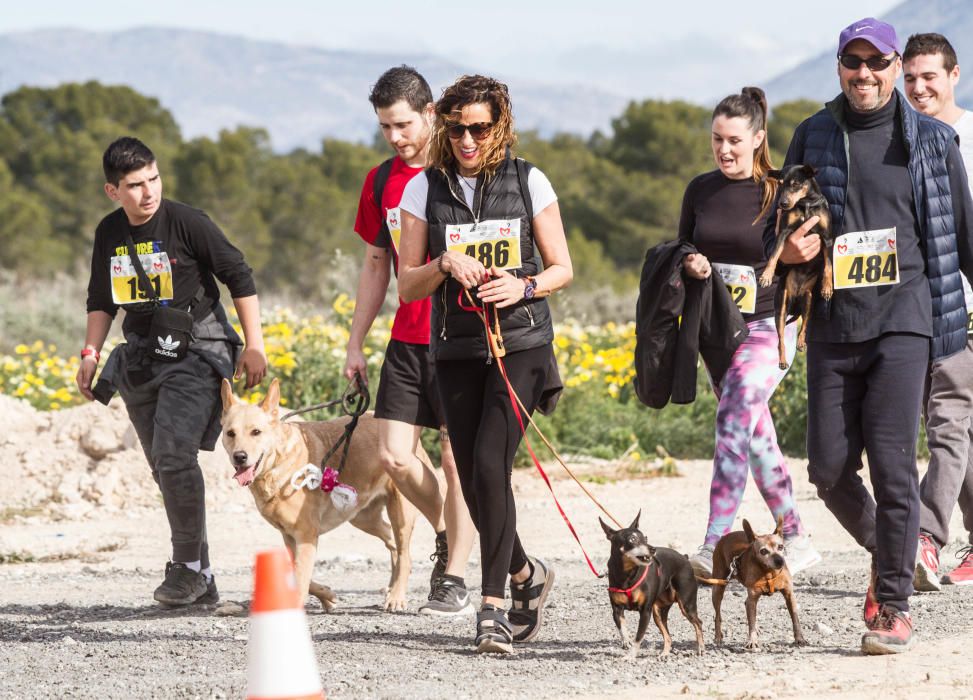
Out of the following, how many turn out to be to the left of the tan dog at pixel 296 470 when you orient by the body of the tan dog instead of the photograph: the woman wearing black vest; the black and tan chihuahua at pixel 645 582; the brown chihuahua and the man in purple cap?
4

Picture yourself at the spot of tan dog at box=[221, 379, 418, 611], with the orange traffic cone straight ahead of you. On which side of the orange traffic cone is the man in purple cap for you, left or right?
left

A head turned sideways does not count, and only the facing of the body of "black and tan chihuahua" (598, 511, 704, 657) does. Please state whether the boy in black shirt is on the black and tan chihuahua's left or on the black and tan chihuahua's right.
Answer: on the black and tan chihuahua's right

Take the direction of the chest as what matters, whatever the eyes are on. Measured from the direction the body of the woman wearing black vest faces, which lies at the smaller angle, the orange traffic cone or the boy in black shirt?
the orange traffic cone

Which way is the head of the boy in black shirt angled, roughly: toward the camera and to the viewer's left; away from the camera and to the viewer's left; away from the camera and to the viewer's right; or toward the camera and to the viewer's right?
toward the camera and to the viewer's right

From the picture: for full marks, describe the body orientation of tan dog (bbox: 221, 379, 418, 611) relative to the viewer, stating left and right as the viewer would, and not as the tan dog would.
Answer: facing the viewer and to the left of the viewer

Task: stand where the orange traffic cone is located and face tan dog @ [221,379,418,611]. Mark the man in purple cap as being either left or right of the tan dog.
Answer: right

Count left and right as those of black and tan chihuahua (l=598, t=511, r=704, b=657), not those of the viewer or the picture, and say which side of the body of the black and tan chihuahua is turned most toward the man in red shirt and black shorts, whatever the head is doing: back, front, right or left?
right

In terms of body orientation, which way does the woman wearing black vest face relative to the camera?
toward the camera

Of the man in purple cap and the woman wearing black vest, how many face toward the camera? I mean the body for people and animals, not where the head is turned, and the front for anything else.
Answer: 2
